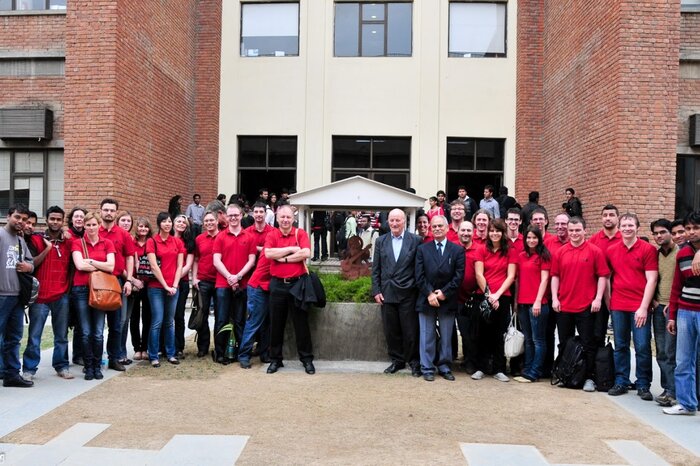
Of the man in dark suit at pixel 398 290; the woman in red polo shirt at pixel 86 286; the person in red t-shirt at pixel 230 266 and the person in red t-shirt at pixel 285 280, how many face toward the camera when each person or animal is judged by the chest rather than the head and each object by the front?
4

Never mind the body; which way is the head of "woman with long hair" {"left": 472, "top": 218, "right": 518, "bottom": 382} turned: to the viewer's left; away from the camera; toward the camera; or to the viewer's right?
toward the camera

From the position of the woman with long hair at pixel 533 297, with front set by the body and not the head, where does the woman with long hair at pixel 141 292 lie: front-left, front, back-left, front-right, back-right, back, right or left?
front-right

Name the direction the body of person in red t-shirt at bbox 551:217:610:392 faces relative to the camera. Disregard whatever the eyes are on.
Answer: toward the camera

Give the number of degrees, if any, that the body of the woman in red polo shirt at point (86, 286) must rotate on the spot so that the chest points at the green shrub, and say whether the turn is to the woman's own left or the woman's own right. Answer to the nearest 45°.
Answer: approximately 90° to the woman's own left

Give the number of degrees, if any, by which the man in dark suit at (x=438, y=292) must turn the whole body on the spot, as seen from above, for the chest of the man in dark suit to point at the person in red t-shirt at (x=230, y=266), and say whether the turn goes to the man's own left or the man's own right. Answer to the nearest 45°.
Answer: approximately 90° to the man's own right

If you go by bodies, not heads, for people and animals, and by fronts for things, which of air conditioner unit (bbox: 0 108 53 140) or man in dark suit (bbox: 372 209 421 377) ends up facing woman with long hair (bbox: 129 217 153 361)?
the air conditioner unit

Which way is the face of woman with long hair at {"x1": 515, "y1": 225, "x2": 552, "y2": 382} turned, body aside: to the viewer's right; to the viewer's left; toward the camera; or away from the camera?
toward the camera

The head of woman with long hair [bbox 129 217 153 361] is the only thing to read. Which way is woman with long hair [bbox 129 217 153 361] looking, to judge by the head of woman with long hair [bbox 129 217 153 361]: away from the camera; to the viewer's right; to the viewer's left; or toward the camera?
toward the camera

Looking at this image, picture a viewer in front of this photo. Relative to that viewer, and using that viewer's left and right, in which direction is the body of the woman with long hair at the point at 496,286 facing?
facing the viewer

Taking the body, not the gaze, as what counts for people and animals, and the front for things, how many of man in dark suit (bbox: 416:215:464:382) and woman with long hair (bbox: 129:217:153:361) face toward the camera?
2

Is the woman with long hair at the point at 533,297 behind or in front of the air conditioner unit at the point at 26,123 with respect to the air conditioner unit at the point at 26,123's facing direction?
in front

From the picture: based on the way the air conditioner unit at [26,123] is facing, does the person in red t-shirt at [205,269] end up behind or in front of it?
in front

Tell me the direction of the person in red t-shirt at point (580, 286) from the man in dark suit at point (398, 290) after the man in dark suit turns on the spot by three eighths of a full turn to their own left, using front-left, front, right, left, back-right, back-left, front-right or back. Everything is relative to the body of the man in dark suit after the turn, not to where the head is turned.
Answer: front-right

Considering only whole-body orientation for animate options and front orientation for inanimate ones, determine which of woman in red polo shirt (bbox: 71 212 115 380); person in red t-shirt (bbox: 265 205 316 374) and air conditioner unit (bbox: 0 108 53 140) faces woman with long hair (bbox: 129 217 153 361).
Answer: the air conditioner unit
